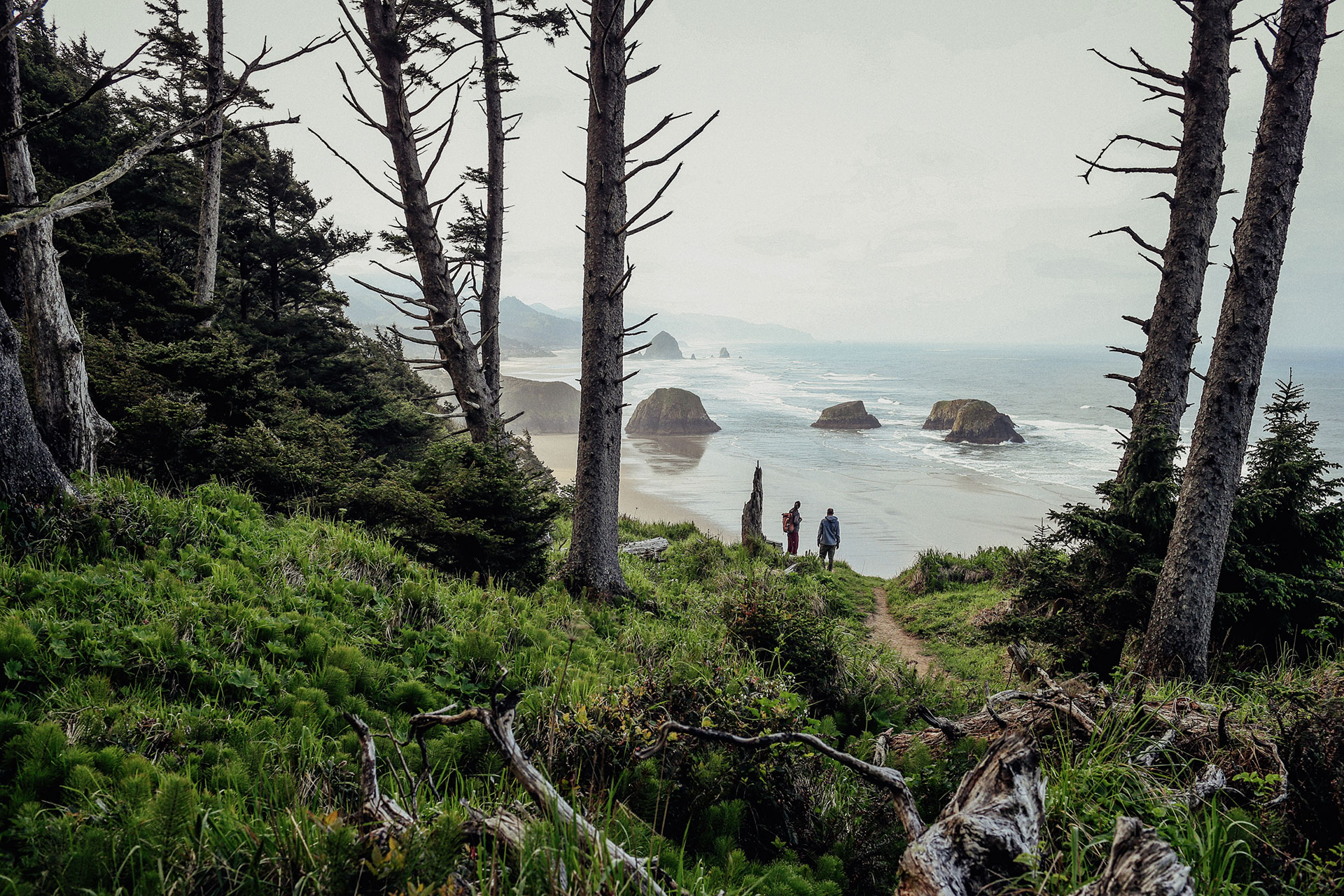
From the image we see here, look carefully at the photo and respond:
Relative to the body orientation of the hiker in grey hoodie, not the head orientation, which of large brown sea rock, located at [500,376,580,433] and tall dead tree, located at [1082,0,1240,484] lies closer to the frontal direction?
the large brown sea rock

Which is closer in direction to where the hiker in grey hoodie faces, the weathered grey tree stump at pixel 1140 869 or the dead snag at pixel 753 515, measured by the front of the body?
the dead snag

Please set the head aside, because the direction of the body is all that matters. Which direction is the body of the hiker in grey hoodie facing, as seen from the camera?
away from the camera

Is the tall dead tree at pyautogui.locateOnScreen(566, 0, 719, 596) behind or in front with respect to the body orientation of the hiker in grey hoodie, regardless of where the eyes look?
behind

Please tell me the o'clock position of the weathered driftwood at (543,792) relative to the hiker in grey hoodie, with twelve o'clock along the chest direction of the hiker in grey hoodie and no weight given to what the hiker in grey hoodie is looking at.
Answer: The weathered driftwood is roughly at 6 o'clock from the hiker in grey hoodie.

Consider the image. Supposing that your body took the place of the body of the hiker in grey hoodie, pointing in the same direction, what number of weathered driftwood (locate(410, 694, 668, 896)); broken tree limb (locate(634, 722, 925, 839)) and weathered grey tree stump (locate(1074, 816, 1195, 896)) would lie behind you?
3

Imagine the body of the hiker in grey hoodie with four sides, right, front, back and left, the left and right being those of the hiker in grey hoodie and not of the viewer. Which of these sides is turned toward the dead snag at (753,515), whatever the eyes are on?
left

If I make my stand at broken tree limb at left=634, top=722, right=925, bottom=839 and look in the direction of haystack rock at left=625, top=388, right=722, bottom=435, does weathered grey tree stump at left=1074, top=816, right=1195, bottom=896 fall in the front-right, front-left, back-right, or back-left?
back-right

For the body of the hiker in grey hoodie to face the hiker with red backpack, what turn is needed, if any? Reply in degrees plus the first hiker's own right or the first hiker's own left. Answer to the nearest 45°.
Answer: approximately 45° to the first hiker's own left

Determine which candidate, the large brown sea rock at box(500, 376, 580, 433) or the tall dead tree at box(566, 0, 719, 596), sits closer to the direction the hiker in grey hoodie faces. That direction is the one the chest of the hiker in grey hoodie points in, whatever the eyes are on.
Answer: the large brown sea rock

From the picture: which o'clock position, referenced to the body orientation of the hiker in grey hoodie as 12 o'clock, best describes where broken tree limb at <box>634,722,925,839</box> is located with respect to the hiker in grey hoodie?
The broken tree limb is roughly at 6 o'clock from the hiker in grey hoodie.

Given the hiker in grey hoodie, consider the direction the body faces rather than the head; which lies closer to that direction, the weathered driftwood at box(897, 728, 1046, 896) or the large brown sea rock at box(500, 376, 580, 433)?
the large brown sea rock

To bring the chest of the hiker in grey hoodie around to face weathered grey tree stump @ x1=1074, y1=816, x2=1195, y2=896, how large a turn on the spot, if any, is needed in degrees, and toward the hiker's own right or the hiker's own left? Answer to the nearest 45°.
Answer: approximately 180°
